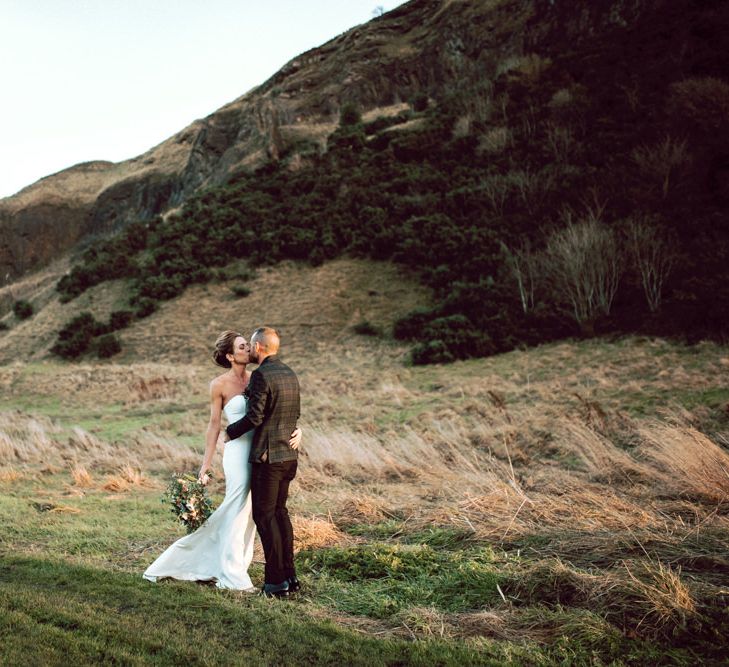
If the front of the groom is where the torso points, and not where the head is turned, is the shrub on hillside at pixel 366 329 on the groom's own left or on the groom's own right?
on the groom's own right

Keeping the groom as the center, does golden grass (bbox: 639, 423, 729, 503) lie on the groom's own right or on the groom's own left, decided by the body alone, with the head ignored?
on the groom's own right

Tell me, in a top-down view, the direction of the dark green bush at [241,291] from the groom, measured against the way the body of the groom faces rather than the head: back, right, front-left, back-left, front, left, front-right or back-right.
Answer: front-right

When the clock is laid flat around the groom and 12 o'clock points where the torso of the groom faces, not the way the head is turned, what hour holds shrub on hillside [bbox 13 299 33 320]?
The shrub on hillside is roughly at 1 o'clock from the groom.

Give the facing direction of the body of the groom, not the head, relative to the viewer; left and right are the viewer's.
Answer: facing away from the viewer and to the left of the viewer

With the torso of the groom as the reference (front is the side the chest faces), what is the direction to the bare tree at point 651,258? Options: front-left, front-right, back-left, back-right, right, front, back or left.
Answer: right

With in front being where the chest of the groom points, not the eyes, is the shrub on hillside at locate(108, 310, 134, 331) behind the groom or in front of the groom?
in front

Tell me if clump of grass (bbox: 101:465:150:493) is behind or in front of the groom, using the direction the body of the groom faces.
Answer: in front

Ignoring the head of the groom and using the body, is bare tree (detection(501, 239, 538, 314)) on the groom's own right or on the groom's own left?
on the groom's own right

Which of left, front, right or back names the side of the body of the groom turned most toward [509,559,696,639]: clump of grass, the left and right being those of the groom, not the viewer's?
back

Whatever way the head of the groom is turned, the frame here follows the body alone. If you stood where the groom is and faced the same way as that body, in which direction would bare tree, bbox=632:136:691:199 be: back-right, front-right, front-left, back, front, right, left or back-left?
right

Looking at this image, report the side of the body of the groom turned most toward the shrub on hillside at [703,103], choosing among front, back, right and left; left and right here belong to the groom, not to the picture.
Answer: right
